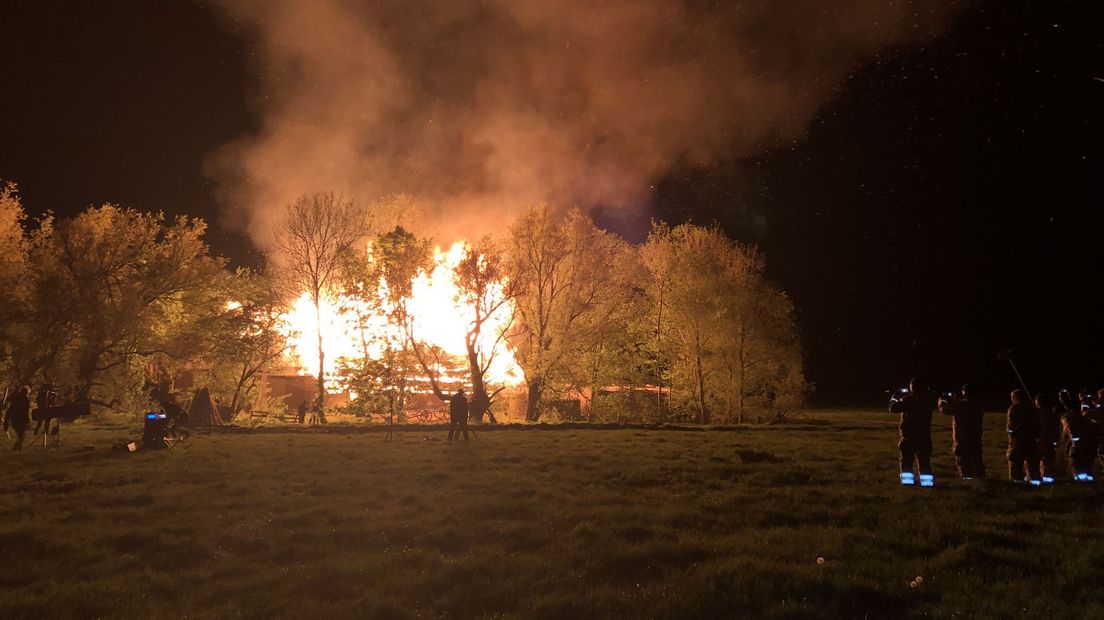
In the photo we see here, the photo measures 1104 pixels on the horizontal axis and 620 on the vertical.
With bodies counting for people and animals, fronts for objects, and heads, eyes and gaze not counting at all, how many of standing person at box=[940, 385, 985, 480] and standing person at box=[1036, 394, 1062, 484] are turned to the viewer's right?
0

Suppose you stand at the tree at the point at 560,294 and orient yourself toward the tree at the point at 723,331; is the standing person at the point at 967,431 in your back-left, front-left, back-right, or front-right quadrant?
front-right

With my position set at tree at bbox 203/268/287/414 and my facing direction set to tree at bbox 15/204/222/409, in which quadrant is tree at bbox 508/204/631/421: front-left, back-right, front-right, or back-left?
back-left

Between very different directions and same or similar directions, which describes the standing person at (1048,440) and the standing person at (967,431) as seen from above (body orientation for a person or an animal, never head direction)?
same or similar directions

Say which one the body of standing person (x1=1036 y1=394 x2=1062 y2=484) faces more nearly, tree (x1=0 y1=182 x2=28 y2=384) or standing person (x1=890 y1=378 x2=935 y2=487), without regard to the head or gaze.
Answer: the tree

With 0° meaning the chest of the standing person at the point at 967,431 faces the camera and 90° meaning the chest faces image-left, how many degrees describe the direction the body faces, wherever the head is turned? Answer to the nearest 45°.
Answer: approximately 135°
